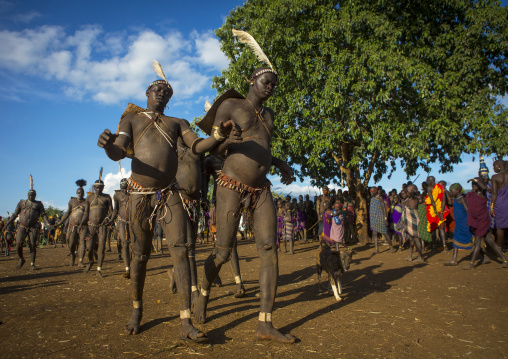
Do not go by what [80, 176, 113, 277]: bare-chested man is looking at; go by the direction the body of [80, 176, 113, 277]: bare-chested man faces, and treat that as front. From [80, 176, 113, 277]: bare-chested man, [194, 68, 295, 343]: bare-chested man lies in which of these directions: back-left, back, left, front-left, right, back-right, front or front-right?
front

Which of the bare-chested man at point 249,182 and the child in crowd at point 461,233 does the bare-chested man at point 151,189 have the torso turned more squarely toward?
the bare-chested man

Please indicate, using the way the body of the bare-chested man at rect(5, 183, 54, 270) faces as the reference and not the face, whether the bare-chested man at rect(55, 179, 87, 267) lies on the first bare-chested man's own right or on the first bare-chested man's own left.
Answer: on the first bare-chested man's own left

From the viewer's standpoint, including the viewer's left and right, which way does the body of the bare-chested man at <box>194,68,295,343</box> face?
facing the viewer and to the right of the viewer

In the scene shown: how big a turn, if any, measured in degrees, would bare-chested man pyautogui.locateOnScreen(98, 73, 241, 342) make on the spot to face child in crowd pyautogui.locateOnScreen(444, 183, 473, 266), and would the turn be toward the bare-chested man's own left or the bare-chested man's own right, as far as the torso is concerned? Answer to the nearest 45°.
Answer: approximately 135° to the bare-chested man's own left

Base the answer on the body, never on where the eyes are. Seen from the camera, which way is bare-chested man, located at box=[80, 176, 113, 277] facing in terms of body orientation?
toward the camera

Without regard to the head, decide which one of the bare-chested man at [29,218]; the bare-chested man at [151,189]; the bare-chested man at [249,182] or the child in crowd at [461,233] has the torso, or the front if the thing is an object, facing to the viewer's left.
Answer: the child in crowd

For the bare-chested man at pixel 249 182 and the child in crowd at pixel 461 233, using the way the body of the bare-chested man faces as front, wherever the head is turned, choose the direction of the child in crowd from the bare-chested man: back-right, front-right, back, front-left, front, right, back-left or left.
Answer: left

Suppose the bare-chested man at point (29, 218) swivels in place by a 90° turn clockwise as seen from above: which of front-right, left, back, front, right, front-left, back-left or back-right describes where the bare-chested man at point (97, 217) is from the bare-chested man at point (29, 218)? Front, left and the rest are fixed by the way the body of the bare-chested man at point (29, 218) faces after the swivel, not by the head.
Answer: back-left

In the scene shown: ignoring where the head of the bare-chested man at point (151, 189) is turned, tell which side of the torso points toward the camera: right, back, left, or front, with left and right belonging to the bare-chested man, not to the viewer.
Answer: front
